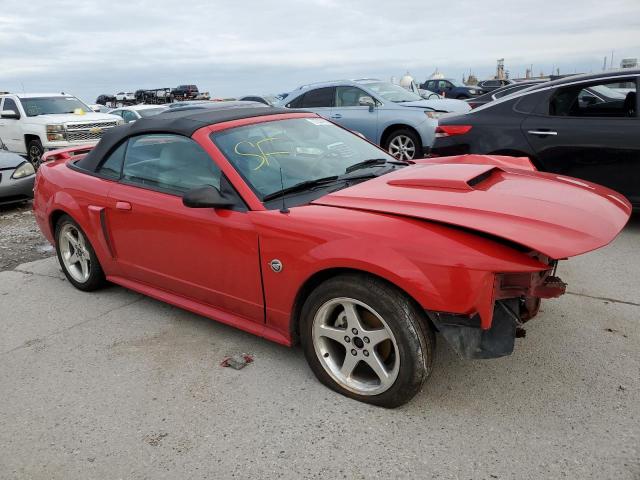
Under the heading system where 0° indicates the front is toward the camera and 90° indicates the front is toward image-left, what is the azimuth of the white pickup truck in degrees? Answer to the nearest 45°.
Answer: approximately 315°

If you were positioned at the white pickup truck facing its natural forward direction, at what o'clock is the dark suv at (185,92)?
The dark suv is roughly at 8 o'clock from the white pickup truck.

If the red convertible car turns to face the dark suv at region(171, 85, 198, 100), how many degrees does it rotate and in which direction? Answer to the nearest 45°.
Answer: approximately 135° to its left

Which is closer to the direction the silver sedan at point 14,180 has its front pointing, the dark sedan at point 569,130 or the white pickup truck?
the dark sedan

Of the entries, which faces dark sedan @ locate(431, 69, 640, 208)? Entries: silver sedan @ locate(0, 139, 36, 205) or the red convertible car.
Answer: the silver sedan

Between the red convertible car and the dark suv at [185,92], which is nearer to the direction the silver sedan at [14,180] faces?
the red convertible car

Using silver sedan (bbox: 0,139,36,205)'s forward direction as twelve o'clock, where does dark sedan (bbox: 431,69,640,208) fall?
The dark sedan is roughly at 12 o'clock from the silver sedan.

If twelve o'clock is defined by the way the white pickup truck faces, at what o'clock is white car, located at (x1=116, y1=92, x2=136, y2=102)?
The white car is roughly at 8 o'clock from the white pickup truck.

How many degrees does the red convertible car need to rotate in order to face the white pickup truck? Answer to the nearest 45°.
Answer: approximately 180°

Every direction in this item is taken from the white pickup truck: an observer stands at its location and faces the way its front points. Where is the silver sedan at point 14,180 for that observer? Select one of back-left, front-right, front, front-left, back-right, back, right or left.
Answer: front-right

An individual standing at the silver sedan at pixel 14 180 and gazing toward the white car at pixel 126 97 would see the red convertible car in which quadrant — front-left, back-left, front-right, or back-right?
back-right

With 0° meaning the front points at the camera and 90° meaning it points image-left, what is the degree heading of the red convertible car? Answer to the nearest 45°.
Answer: approximately 315°

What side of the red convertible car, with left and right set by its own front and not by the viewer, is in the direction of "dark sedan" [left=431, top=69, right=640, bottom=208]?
left
